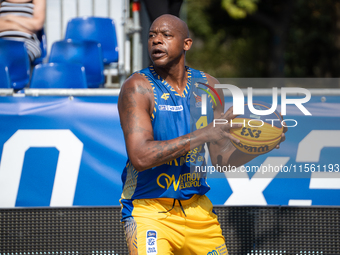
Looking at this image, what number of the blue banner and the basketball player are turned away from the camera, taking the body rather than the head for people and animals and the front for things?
0

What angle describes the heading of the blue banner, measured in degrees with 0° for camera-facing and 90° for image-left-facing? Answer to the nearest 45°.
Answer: approximately 0°

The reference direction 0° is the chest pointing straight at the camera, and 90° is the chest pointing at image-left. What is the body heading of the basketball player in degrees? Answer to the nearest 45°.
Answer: approximately 315°

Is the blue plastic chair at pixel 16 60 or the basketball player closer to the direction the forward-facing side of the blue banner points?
the basketball player

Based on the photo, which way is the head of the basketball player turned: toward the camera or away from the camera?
toward the camera

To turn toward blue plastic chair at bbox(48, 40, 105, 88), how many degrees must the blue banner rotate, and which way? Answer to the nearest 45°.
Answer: approximately 180°

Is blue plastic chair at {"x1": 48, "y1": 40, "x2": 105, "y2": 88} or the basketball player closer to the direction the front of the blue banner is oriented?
the basketball player

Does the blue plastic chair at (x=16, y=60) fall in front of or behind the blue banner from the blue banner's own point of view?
behind
